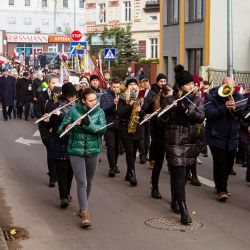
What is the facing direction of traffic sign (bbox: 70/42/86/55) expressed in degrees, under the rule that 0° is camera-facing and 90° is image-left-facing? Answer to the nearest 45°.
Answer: approximately 0°
